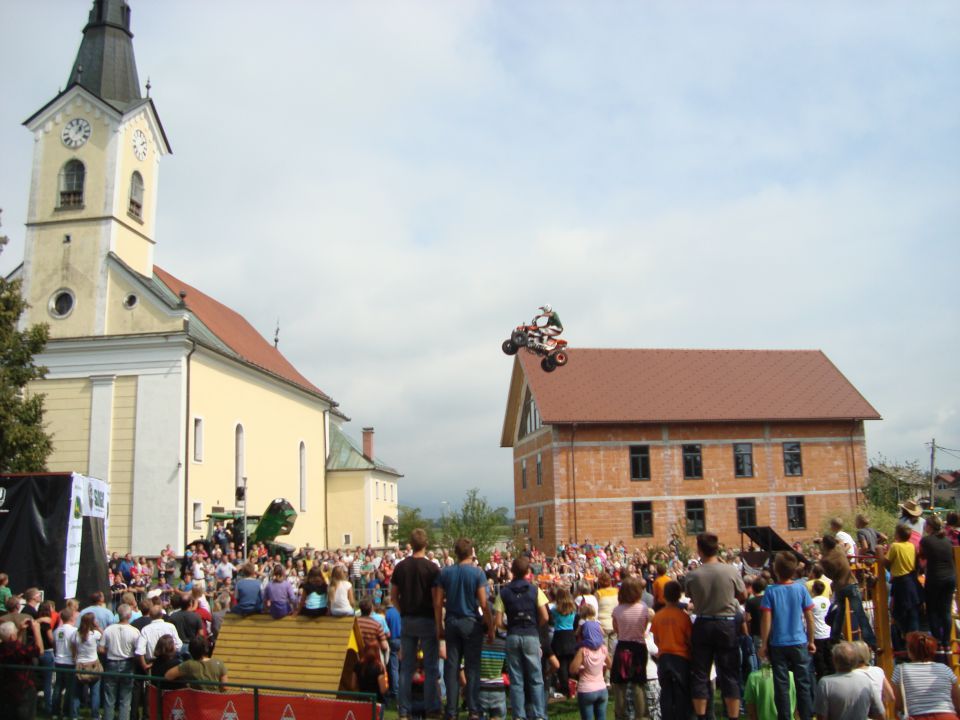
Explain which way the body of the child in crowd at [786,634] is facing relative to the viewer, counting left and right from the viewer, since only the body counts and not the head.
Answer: facing away from the viewer

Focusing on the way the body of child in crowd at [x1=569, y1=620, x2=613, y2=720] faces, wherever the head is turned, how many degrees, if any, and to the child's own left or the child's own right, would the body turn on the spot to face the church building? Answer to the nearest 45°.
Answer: approximately 45° to the child's own left

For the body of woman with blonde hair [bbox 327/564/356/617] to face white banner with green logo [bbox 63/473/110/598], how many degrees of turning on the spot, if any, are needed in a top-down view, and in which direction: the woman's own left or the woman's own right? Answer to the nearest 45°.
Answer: approximately 45° to the woman's own left

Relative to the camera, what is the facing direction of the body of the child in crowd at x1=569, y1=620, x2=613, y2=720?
away from the camera

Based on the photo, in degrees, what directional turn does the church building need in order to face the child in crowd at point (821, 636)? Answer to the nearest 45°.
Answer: approximately 45° to its left

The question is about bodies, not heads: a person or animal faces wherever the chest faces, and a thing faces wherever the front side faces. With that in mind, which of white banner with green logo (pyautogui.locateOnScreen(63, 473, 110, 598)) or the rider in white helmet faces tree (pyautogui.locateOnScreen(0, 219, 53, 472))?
the rider in white helmet

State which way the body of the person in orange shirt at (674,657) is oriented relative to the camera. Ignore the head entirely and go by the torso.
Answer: away from the camera

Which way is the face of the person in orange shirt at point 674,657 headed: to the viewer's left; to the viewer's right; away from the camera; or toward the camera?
away from the camera

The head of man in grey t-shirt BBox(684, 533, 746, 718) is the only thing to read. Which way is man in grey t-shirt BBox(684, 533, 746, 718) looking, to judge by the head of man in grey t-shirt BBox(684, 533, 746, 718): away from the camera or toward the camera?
away from the camera

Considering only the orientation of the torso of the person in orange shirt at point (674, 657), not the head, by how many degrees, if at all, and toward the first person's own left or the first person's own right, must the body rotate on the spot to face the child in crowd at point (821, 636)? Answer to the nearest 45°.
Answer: approximately 45° to the first person's own right

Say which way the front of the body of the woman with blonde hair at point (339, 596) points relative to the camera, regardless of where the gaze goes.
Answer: away from the camera

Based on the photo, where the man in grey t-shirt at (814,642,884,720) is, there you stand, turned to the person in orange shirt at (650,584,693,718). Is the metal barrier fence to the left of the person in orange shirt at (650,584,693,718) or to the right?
left

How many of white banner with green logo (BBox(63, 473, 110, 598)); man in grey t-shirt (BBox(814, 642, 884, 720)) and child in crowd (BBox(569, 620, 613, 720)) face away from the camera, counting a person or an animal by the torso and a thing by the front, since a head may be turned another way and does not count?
2

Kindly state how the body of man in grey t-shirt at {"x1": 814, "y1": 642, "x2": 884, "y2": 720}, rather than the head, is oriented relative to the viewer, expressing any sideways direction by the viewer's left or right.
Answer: facing away from the viewer

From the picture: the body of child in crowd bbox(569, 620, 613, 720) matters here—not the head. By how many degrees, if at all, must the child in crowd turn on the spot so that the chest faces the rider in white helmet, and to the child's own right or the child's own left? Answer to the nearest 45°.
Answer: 0° — they already face them
